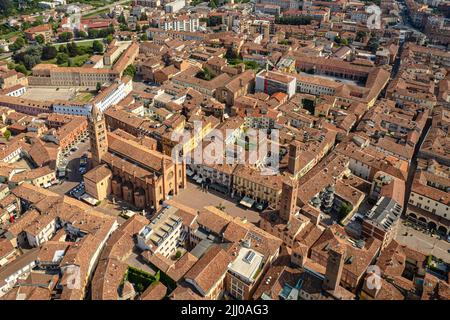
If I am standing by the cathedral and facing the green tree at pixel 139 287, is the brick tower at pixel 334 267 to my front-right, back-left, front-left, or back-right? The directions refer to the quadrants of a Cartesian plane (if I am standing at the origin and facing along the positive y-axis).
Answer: front-left

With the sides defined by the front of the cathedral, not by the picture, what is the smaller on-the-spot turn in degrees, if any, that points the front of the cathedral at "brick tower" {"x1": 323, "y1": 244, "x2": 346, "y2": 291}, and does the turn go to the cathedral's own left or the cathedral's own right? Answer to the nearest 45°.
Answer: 0° — it already faces it

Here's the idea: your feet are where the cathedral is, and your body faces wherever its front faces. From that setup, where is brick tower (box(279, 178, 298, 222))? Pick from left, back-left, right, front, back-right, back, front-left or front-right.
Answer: front

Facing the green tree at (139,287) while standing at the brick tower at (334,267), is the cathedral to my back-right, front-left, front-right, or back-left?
front-right

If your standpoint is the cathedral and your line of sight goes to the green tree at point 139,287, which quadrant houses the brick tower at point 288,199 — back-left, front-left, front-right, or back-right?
front-left

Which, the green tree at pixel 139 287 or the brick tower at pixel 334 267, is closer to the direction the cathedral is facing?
the brick tower

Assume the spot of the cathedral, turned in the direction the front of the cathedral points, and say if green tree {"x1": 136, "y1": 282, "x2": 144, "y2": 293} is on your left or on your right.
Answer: on your right

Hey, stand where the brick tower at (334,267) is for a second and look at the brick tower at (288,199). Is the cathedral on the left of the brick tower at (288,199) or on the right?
left

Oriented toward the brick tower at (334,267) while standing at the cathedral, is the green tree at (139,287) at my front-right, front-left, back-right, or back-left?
front-right

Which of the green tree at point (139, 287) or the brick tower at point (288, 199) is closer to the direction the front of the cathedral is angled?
the brick tower
